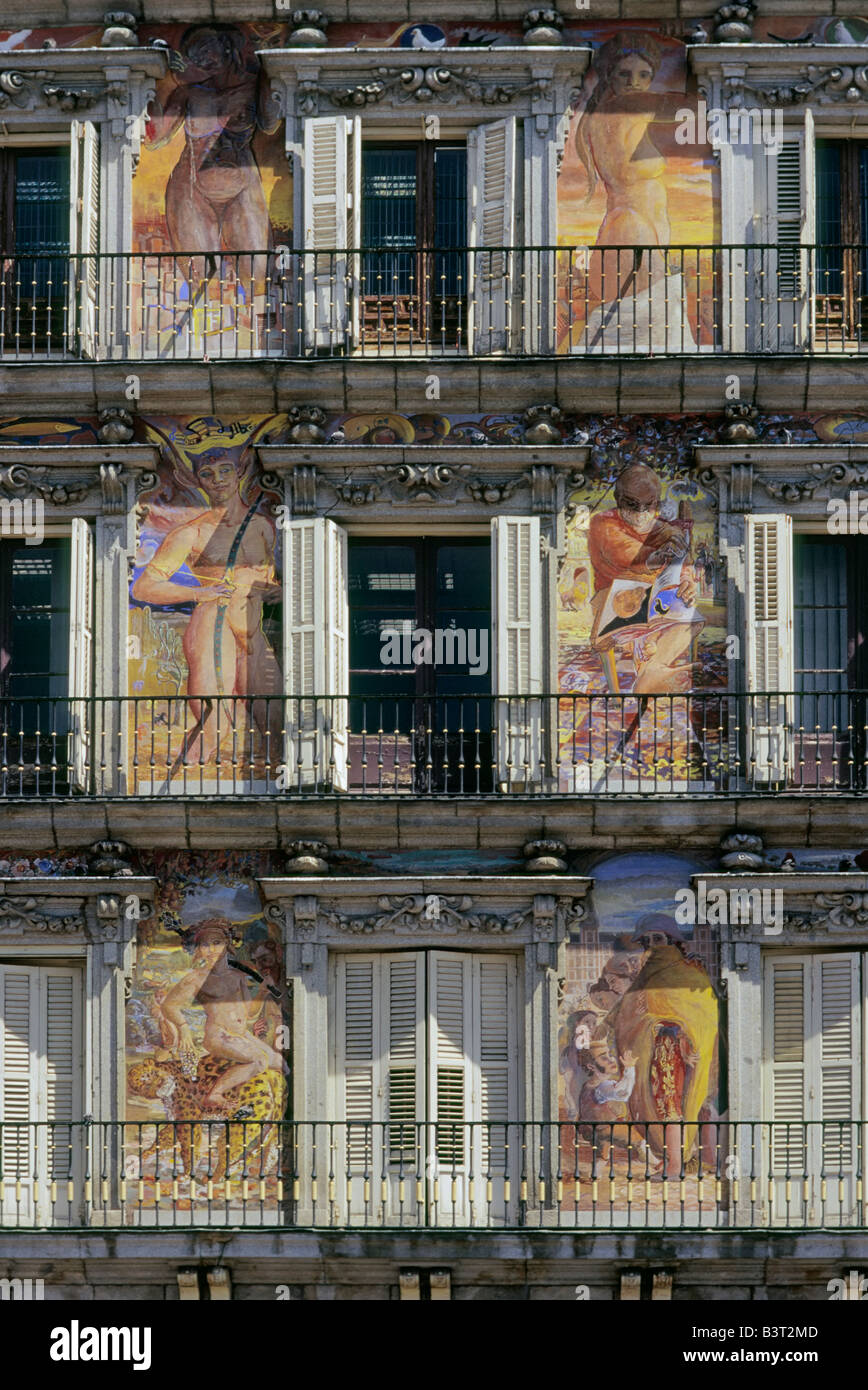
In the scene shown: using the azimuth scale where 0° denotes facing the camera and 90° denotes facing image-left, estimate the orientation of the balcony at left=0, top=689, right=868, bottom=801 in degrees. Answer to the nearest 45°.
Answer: approximately 0°

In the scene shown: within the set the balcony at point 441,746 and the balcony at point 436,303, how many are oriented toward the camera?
2

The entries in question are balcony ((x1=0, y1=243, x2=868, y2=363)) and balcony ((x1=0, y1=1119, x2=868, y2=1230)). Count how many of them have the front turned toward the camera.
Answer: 2

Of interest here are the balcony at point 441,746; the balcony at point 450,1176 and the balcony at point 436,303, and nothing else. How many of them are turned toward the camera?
3
